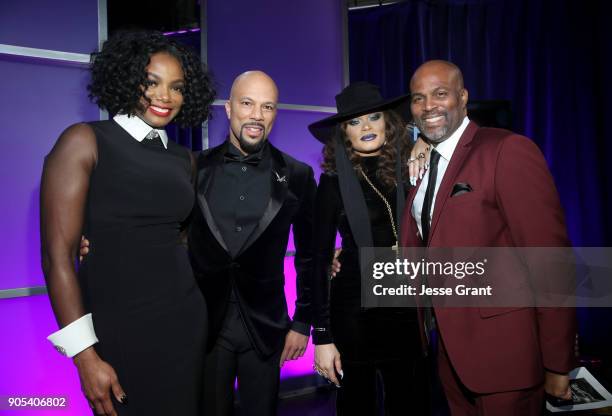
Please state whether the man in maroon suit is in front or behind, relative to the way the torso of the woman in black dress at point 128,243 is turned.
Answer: in front

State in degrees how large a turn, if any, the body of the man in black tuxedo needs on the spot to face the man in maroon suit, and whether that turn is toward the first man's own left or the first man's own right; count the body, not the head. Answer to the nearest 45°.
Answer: approximately 45° to the first man's own left

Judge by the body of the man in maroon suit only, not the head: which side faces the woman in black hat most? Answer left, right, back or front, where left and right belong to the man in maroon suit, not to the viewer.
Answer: right

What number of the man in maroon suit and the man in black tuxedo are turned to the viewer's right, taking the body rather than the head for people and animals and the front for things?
0

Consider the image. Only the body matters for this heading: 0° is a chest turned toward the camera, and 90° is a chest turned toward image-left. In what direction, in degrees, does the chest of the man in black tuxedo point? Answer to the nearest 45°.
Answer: approximately 0°
